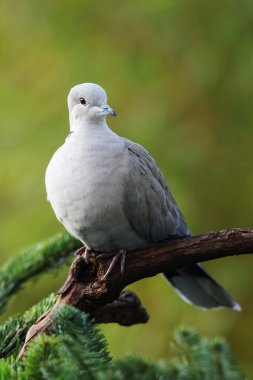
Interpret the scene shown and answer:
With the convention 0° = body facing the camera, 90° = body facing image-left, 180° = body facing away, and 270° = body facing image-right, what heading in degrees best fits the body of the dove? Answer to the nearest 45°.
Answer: approximately 45°
